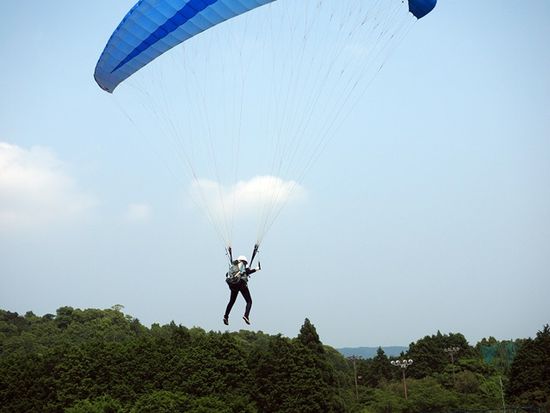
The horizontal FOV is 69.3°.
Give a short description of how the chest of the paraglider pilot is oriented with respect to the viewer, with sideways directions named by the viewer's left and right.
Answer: facing away from the viewer and to the right of the viewer

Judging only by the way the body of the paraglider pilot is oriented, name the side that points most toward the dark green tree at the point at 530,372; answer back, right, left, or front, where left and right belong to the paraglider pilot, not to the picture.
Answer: front
